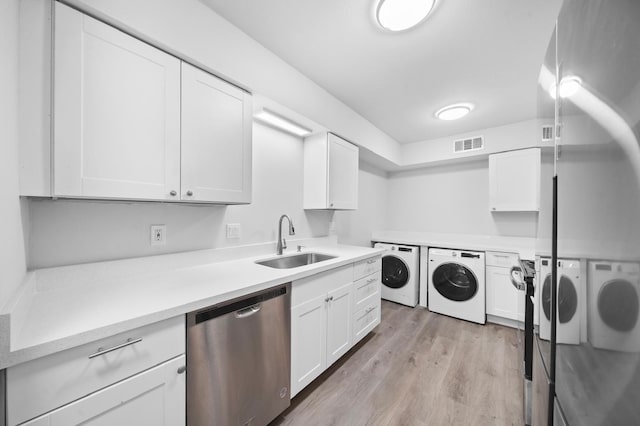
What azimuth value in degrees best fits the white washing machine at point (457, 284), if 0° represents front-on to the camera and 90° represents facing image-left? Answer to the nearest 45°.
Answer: approximately 0°

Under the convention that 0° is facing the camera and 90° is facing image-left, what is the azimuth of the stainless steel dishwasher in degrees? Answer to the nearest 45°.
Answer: approximately 315°

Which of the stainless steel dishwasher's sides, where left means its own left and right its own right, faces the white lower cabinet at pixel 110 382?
right

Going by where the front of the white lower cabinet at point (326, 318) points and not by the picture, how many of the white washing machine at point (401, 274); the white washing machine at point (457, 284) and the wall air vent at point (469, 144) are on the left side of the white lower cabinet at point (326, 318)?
3

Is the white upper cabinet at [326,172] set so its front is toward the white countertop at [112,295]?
no

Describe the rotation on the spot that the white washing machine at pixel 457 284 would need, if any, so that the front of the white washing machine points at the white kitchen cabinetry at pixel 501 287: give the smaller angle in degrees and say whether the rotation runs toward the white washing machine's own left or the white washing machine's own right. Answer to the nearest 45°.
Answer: approximately 90° to the white washing machine's own left

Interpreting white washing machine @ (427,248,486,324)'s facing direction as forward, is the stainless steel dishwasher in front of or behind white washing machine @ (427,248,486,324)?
in front

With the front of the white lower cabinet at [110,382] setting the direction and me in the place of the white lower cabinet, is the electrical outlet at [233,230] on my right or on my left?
on my left

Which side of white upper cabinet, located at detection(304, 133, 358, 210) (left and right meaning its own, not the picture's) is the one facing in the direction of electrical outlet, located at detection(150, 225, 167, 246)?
right

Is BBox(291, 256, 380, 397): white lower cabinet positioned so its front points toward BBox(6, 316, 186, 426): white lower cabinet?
no

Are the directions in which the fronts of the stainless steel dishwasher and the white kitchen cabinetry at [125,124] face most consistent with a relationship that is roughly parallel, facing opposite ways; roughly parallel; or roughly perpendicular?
roughly parallel

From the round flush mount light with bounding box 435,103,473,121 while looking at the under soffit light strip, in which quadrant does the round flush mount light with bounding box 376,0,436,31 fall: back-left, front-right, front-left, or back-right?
front-left

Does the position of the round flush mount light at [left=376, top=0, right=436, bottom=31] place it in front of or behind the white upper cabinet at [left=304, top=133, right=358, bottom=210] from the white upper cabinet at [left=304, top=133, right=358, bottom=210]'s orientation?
in front

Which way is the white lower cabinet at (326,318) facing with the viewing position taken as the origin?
facing the viewer and to the right of the viewer

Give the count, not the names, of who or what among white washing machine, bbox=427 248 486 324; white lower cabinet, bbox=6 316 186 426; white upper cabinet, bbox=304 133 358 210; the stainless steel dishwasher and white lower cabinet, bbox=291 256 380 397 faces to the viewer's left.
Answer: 0

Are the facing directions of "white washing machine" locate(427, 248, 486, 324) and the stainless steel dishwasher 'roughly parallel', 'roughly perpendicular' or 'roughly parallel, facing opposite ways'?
roughly perpendicular
